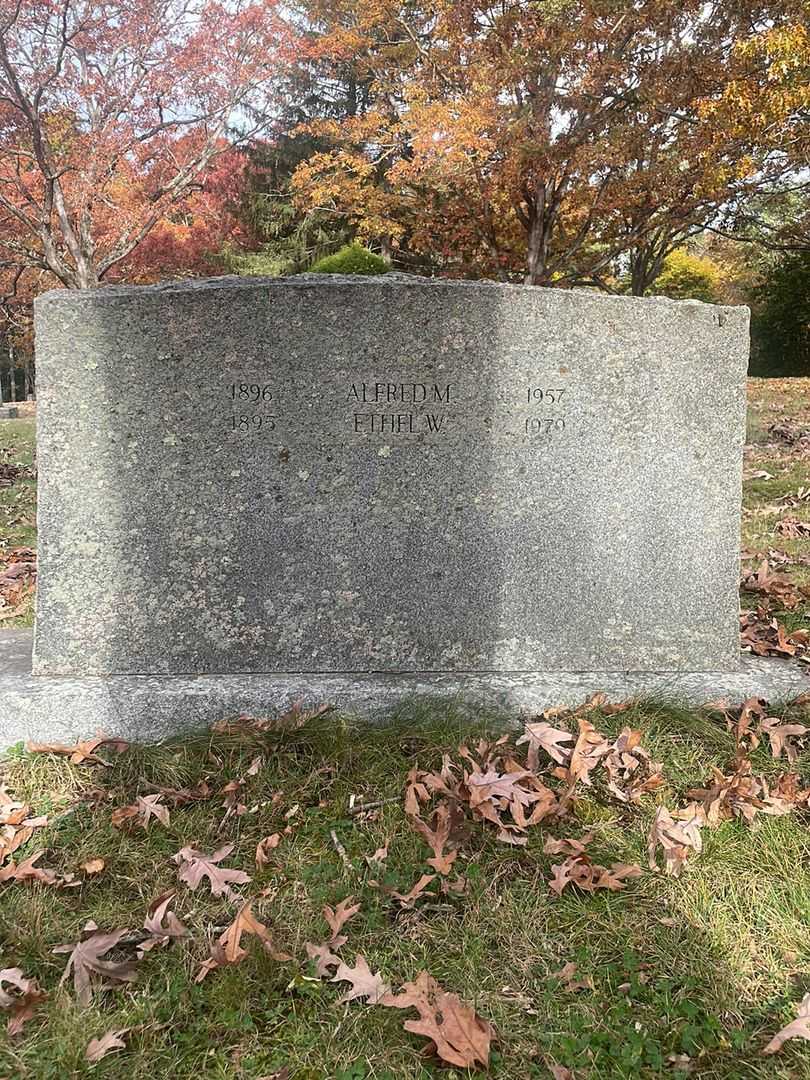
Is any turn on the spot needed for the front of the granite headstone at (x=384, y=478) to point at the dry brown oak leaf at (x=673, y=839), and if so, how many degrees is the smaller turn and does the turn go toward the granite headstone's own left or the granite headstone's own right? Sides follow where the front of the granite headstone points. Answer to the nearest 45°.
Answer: approximately 45° to the granite headstone's own left

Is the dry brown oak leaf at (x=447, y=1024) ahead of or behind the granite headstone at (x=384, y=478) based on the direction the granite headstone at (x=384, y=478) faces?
ahead

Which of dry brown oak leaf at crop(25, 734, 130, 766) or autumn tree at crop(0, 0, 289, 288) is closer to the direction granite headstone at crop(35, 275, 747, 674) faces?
the dry brown oak leaf

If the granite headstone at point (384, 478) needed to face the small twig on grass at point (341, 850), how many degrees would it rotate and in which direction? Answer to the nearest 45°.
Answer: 0° — it already faces it

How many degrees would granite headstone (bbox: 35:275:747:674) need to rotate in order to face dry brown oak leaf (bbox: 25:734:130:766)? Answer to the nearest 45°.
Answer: approximately 45° to its right

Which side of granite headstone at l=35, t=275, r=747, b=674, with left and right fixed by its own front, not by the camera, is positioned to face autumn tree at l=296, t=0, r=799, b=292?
back

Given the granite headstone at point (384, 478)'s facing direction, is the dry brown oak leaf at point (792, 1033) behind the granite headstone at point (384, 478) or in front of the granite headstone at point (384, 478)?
in front

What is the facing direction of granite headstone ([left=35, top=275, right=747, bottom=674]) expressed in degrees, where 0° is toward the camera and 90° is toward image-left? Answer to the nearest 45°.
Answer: approximately 0°

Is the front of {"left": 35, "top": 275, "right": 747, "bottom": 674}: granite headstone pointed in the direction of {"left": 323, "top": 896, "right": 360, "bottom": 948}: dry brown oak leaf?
yes

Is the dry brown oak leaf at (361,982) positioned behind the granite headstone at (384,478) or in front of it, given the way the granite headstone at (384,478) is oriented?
in front

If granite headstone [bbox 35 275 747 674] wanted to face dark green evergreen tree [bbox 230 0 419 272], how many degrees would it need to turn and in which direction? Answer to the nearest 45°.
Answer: approximately 180°

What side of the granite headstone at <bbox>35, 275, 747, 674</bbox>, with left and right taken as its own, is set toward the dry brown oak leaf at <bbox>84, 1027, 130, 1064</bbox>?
front
